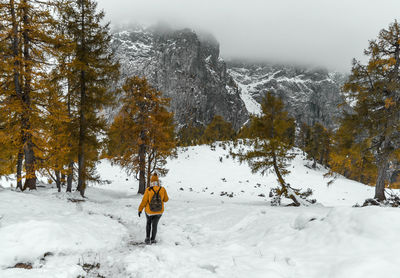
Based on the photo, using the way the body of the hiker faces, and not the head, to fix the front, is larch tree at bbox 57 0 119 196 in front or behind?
in front

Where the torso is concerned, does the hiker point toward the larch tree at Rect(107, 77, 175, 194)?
yes

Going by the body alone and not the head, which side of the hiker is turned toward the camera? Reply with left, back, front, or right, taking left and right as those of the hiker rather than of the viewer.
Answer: back
